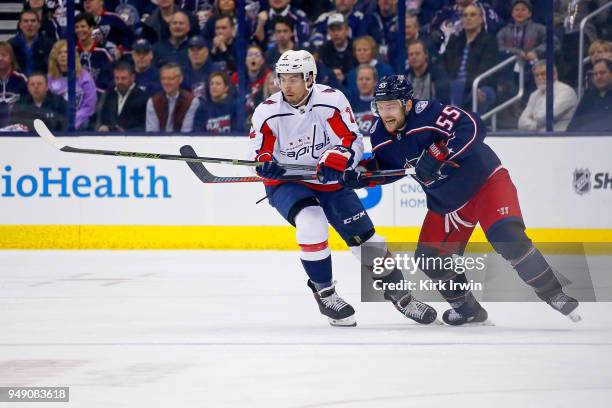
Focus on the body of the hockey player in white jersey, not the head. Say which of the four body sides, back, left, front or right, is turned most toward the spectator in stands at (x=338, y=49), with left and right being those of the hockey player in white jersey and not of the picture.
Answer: back

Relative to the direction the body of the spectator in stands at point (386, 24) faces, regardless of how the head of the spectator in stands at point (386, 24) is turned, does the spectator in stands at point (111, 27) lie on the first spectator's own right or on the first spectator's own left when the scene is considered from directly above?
on the first spectator's own right

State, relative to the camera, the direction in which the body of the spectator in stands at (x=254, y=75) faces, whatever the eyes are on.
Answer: toward the camera

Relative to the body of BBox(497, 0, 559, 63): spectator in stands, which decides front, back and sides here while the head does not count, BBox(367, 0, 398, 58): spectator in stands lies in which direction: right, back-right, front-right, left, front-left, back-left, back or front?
right

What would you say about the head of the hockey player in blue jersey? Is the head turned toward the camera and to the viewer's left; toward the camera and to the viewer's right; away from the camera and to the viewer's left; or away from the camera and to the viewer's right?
toward the camera and to the viewer's left

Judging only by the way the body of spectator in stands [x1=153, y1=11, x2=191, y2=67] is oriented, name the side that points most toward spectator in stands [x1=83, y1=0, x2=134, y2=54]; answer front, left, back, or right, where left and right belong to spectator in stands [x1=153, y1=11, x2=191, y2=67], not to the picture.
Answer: right

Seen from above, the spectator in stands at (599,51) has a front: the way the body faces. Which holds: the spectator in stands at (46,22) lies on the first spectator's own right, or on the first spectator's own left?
on the first spectator's own right

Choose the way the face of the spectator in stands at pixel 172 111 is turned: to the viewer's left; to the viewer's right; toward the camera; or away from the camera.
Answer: toward the camera

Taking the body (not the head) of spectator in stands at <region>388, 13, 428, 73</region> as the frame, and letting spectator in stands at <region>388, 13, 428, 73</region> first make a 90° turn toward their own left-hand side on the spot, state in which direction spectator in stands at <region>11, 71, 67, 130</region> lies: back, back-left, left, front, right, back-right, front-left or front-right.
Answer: back-right

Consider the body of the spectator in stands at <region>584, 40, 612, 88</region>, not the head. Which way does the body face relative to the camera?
toward the camera

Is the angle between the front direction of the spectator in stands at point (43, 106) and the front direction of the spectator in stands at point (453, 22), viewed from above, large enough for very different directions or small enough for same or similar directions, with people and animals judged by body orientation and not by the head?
same or similar directions

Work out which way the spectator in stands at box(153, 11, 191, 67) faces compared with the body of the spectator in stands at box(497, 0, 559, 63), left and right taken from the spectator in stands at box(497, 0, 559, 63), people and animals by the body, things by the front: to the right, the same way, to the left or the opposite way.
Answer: the same way

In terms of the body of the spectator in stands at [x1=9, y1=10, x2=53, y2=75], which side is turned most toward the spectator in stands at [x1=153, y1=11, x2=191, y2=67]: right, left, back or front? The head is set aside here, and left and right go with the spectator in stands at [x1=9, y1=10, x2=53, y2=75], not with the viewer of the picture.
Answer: left

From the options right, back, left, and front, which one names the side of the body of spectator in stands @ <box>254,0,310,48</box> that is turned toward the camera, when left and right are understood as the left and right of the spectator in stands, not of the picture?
front

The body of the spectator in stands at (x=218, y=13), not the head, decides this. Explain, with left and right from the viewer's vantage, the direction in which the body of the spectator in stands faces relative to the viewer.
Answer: facing the viewer
